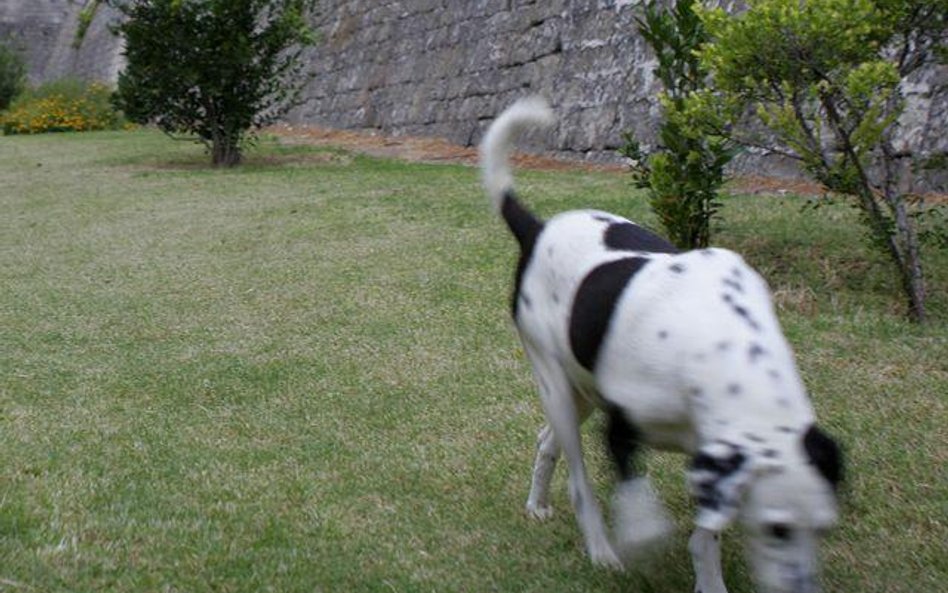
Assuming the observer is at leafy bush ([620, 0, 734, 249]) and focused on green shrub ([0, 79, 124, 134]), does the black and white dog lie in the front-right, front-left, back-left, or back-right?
back-left

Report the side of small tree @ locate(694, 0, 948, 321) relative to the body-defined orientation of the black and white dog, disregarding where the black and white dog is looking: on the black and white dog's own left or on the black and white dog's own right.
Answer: on the black and white dog's own left

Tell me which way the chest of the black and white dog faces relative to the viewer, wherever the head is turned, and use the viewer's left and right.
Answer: facing the viewer and to the right of the viewer

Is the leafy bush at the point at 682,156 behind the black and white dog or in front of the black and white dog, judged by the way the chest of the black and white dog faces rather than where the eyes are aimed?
behind

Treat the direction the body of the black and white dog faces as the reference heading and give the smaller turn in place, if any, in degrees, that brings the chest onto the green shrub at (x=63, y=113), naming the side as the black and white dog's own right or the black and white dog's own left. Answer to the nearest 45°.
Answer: approximately 180°

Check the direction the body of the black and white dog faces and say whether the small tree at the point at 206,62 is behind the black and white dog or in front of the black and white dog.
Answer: behind
